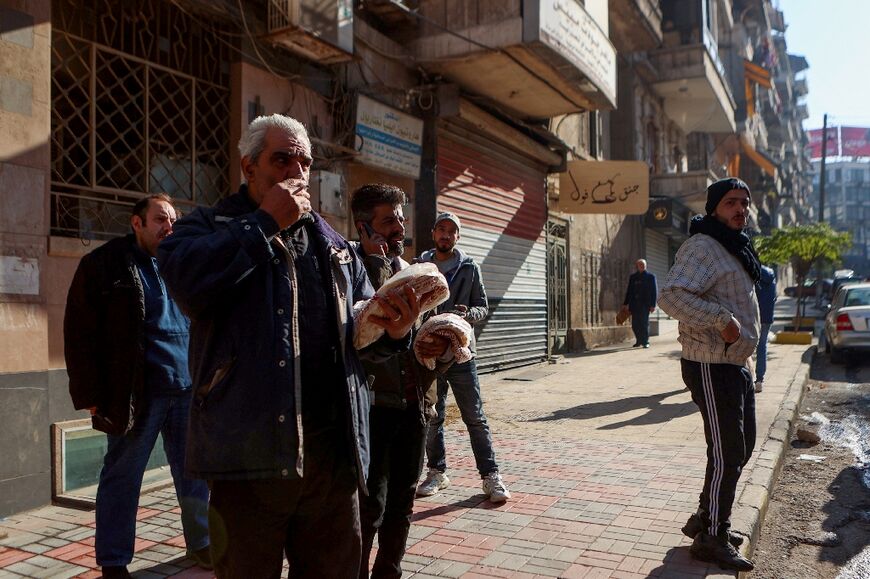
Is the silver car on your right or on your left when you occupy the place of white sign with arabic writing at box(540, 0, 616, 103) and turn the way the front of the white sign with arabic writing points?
on your left

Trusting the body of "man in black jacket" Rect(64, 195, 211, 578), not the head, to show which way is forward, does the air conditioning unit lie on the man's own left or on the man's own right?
on the man's own left

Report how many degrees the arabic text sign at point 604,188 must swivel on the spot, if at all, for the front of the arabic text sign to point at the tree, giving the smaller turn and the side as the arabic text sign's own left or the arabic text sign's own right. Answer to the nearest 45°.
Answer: approximately 135° to the arabic text sign's own left

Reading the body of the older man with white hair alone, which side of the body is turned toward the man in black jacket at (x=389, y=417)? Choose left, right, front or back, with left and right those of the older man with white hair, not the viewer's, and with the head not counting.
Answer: left

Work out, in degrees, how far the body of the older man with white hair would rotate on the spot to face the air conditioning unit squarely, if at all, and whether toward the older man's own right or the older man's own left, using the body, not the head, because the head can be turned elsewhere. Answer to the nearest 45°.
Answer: approximately 135° to the older man's own left

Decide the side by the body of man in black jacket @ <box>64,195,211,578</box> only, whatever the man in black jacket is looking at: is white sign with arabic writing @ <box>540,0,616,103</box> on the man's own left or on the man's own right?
on the man's own left

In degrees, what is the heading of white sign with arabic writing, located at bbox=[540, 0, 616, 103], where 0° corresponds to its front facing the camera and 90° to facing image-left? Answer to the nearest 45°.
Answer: approximately 315°

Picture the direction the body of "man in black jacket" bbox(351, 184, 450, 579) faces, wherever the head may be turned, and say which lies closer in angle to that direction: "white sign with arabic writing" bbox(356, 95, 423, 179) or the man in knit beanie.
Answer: the man in knit beanie

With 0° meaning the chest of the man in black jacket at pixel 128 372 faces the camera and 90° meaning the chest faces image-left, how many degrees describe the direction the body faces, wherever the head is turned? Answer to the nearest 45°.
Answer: approximately 315°
